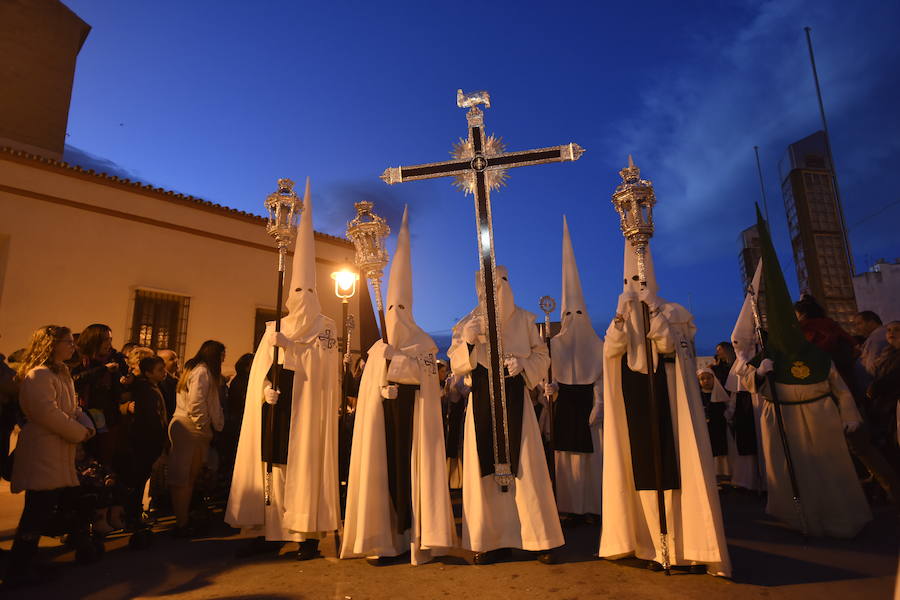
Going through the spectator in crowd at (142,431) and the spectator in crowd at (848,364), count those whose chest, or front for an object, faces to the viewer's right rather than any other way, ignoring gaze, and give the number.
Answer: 1

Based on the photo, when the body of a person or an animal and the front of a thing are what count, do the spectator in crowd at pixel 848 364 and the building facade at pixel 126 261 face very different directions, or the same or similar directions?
very different directions

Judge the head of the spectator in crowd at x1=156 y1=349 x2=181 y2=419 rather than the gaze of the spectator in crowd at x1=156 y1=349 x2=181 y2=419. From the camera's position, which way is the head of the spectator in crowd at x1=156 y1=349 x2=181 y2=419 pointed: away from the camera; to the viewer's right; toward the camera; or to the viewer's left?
to the viewer's right

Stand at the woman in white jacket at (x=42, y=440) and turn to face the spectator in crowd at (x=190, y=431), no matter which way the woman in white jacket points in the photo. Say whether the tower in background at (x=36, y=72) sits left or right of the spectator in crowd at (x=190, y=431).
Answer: left

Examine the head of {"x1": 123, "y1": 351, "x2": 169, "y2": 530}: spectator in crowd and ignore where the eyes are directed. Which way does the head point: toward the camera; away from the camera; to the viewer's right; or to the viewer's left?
to the viewer's right

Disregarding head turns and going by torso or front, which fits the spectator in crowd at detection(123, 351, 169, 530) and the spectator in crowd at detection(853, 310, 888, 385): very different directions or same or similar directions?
very different directions

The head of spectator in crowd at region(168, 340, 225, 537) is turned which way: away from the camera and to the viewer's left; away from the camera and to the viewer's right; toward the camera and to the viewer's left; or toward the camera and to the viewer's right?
away from the camera and to the viewer's right

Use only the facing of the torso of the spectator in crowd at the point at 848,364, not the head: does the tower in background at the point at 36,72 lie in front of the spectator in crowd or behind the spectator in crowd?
in front

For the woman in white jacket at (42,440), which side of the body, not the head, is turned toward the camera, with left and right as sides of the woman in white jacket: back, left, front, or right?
right

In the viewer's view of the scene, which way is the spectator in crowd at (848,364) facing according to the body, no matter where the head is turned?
to the viewer's left

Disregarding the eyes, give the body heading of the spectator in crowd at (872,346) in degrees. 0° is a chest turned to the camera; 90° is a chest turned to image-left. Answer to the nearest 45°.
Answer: approximately 45°

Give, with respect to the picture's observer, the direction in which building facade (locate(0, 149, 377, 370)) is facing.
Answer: facing the viewer and to the right of the viewer

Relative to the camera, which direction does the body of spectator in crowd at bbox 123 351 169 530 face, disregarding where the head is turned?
to the viewer's right
